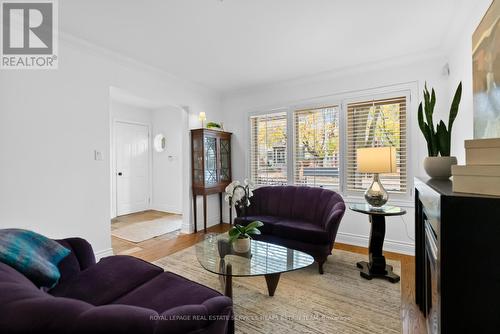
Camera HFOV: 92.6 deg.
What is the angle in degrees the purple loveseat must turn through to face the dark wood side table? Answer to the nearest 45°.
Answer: approximately 90° to its left

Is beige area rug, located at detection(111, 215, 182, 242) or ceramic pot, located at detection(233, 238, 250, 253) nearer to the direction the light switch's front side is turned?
the ceramic pot

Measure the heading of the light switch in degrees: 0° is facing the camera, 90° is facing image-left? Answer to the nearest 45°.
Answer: approximately 315°

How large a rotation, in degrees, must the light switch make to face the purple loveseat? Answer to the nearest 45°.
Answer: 0° — it already faces it

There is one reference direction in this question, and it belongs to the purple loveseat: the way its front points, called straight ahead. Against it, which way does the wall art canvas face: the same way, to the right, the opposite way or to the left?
to the right

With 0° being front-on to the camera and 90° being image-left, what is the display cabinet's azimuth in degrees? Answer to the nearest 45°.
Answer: approximately 315°

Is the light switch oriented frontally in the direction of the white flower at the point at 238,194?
yes

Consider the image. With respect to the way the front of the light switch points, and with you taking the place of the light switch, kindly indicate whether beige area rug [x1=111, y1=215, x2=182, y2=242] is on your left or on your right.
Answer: on your left

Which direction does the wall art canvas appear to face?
to the viewer's left

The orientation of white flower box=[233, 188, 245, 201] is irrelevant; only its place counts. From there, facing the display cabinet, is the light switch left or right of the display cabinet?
left

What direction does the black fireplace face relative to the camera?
to the viewer's left
